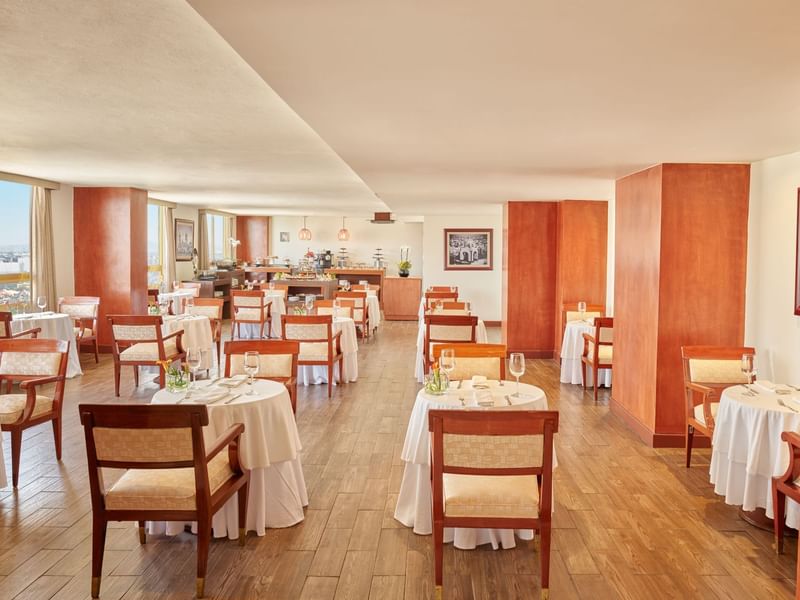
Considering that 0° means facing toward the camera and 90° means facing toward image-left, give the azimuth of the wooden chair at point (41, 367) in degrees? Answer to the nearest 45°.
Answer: approximately 45°

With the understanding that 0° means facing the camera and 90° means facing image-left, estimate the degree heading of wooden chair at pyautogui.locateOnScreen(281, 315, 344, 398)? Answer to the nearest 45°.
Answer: approximately 225°

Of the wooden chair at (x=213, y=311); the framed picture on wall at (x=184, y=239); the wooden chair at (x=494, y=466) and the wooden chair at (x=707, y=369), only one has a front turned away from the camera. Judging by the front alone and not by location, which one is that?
the wooden chair at (x=494, y=466)

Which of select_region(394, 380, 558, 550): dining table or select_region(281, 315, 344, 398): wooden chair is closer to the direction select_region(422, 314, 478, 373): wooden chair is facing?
the wooden chair

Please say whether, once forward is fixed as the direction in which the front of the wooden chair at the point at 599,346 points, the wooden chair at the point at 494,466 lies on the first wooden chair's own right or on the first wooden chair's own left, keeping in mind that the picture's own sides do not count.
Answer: on the first wooden chair's own left

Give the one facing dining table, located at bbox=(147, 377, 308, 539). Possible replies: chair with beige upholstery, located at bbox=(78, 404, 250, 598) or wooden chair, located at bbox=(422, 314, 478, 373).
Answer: the chair with beige upholstery

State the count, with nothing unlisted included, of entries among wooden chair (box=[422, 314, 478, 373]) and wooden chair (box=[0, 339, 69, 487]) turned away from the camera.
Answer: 1

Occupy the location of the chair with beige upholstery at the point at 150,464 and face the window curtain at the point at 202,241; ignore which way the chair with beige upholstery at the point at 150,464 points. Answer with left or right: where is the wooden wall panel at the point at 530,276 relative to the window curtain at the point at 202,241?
right

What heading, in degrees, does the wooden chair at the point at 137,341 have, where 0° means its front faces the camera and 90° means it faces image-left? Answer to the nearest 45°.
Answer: approximately 225°

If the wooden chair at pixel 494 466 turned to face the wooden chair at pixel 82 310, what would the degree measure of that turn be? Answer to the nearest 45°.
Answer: approximately 45° to its left

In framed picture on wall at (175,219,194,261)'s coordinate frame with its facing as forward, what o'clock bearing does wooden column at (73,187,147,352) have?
The wooden column is roughly at 2 o'clock from the framed picture on wall.
